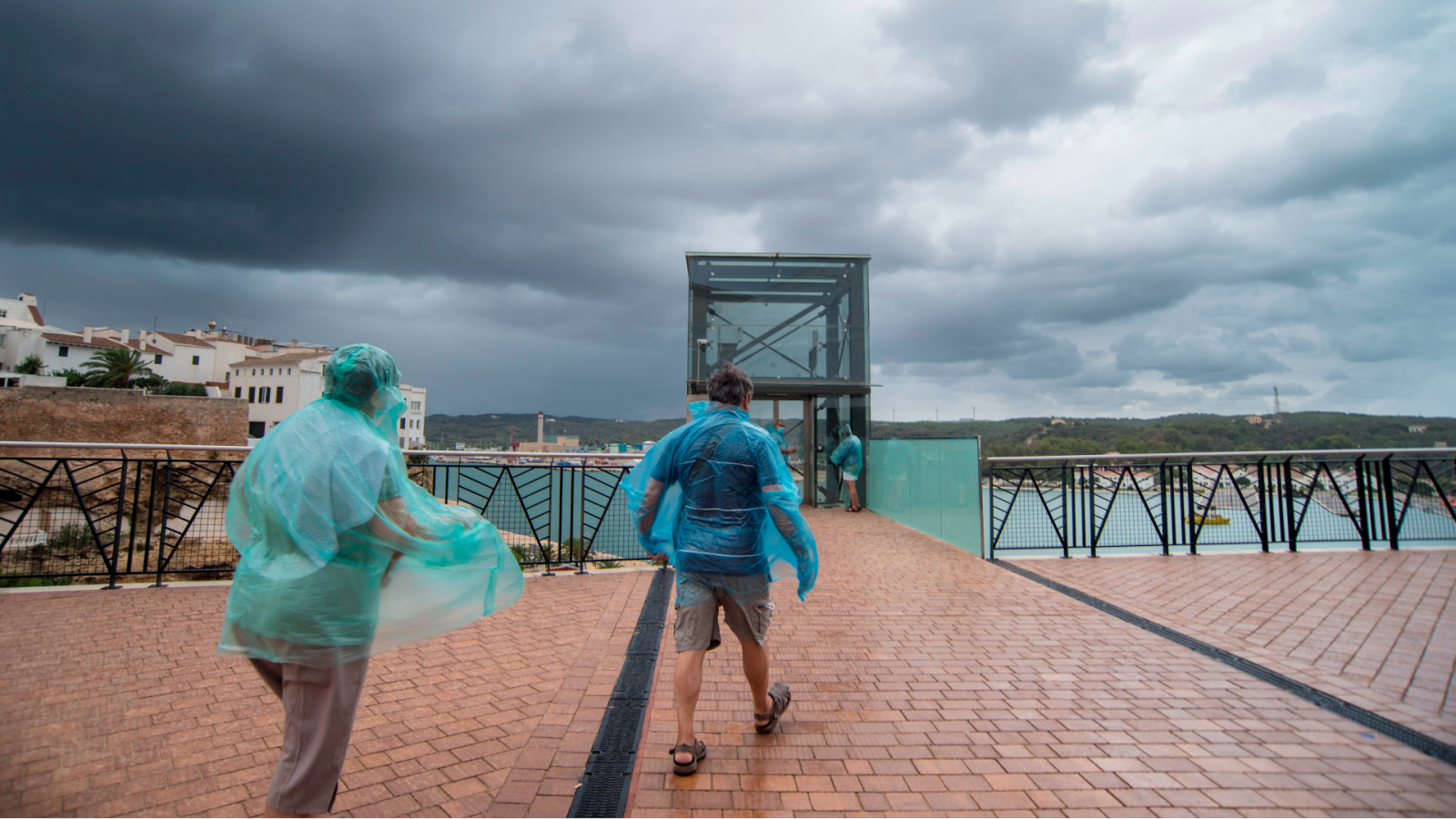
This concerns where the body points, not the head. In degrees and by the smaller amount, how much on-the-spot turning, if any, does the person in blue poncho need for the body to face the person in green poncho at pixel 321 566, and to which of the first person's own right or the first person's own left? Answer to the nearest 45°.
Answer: approximately 135° to the first person's own left

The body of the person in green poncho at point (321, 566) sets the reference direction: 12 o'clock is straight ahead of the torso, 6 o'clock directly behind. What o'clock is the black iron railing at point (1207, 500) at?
The black iron railing is roughly at 1 o'clock from the person in green poncho.

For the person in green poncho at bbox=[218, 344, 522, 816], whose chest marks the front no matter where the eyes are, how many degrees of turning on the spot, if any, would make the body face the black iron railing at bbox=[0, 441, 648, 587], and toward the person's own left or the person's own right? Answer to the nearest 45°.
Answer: approximately 45° to the person's own left

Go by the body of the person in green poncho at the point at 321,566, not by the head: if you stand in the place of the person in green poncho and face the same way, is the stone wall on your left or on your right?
on your left

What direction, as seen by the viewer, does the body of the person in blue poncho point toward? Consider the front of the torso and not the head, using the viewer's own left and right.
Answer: facing away from the viewer

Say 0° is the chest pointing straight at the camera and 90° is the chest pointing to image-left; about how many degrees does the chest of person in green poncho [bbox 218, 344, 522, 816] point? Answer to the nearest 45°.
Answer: approximately 225°
